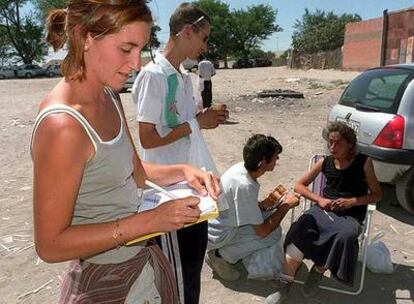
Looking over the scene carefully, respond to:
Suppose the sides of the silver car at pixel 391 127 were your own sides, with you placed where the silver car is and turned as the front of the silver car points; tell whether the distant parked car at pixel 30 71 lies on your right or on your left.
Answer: on your left

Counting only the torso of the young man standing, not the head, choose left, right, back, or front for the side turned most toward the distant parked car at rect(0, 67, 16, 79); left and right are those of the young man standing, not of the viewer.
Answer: back

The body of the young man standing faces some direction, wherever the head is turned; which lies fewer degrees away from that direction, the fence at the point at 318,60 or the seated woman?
the seated woman

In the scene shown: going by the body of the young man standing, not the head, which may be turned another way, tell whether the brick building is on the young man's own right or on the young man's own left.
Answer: on the young man's own left

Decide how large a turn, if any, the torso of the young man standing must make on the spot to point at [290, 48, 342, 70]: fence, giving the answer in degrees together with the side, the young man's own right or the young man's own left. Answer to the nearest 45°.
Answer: approximately 135° to the young man's own left

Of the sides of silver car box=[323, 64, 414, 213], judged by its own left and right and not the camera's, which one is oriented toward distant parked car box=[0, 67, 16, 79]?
left

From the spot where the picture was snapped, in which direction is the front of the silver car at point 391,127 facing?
facing away from the viewer and to the right of the viewer

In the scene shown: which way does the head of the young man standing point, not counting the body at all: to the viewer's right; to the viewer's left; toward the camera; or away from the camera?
to the viewer's right

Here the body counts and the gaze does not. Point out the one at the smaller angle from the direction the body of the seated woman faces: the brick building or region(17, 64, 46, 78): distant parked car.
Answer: the distant parked car

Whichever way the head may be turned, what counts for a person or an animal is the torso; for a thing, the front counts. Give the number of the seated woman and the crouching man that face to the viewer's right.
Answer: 1

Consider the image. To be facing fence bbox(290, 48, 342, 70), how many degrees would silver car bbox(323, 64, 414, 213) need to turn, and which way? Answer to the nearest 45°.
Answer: approximately 45° to its left

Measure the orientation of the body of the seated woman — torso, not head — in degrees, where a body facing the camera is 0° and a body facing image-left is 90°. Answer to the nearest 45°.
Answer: approximately 45°

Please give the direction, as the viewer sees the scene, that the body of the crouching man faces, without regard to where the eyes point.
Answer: to the viewer's right
